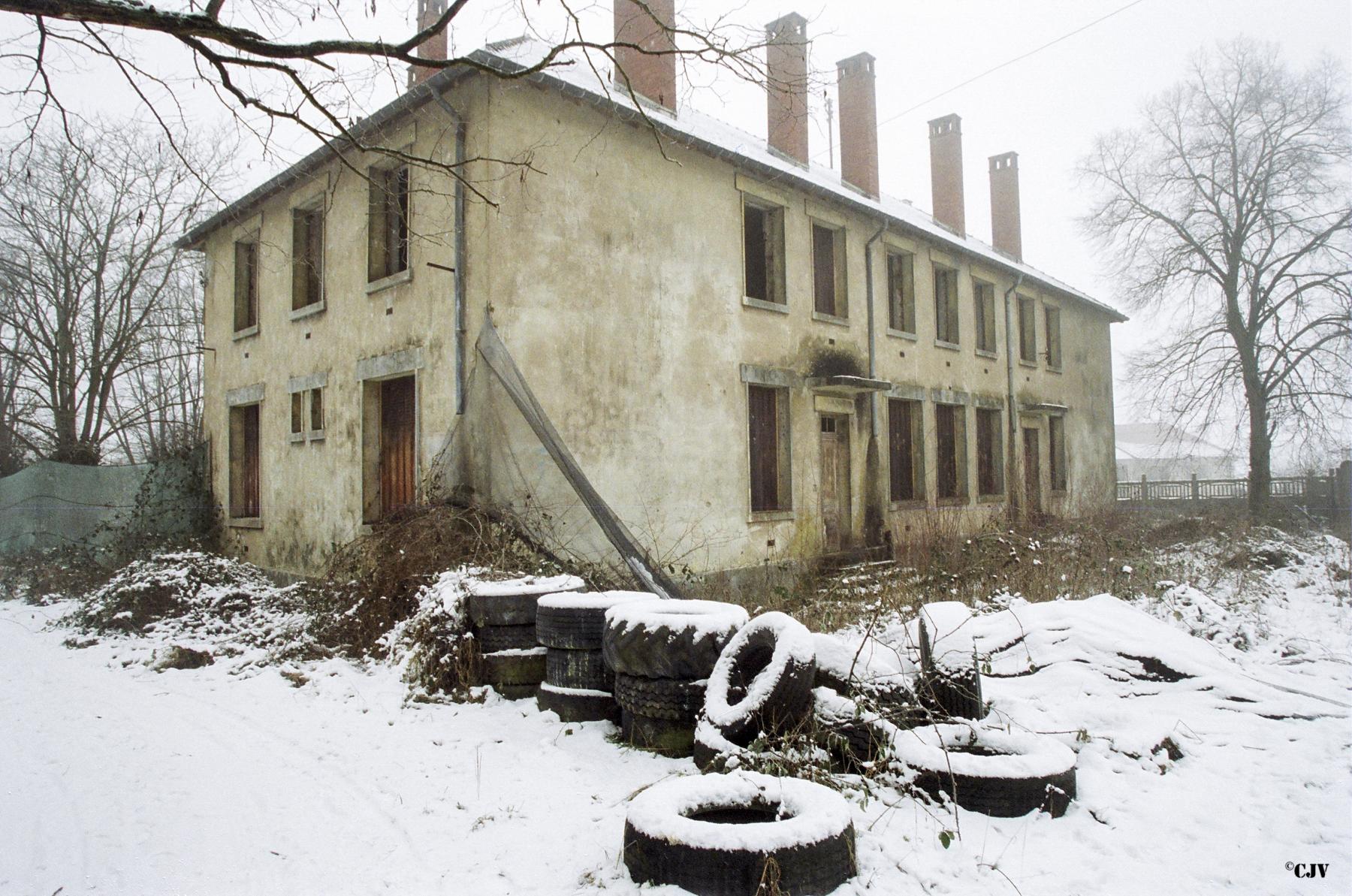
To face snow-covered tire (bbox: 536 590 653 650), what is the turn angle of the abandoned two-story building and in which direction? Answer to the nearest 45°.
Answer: approximately 45° to its right

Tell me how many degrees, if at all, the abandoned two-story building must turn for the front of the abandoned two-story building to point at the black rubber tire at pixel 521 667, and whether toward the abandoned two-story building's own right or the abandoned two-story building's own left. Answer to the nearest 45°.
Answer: approximately 45° to the abandoned two-story building's own right

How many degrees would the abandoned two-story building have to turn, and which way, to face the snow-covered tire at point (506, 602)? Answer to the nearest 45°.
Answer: approximately 45° to its right

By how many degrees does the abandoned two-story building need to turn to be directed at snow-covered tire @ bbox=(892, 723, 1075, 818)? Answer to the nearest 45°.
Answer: approximately 45° to its right

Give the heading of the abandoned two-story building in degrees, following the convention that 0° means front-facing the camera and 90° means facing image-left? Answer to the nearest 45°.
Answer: approximately 315°

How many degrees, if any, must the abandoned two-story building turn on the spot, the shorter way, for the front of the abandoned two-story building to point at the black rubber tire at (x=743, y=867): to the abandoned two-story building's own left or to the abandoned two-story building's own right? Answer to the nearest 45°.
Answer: approximately 45° to the abandoned two-story building's own right

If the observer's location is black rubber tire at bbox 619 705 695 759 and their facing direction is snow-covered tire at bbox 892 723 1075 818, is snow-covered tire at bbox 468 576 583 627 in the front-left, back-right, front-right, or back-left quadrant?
back-left

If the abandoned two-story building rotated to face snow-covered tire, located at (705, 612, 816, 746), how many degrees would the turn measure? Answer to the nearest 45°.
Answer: approximately 45° to its right
